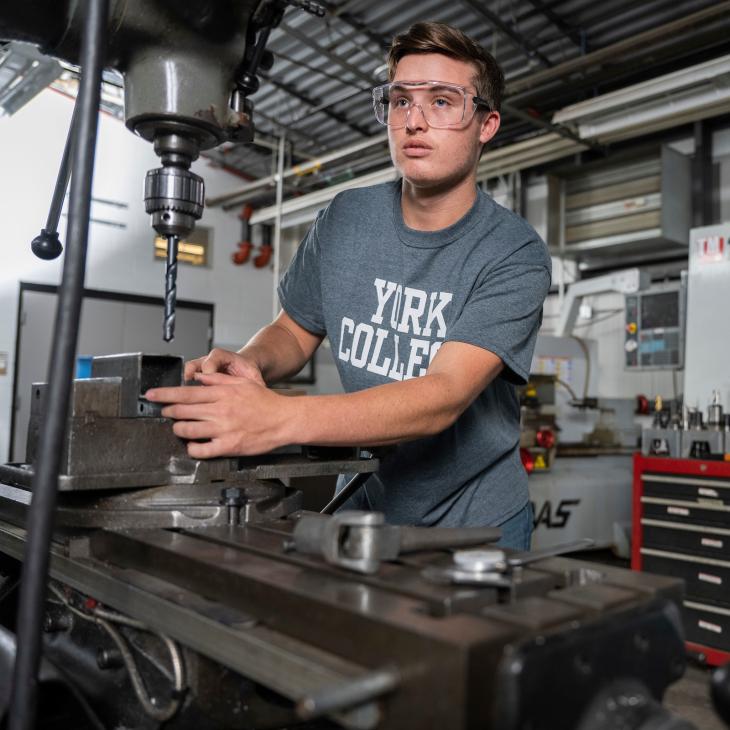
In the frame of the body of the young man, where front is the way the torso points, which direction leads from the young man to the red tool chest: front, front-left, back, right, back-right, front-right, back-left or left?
back

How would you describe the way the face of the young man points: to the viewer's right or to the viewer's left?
to the viewer's left

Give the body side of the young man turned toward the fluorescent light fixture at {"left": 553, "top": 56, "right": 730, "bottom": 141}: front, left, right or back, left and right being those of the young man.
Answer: back

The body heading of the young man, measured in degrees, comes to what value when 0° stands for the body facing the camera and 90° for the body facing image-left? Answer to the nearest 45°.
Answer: approximately 45°
